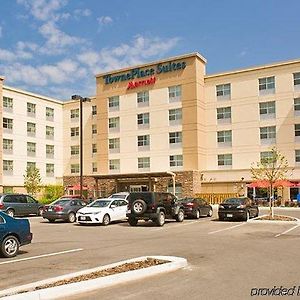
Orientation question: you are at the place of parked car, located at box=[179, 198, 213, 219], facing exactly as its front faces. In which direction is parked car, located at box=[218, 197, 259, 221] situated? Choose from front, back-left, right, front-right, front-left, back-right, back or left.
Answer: right

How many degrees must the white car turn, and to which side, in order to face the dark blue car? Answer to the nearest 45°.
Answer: approximately 45° to its left

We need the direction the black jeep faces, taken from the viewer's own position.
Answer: facing away from the viewer and to the right of the viewer

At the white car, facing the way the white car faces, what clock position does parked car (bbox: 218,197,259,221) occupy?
The parked car is roughly at 7 o'clock from the white car.
